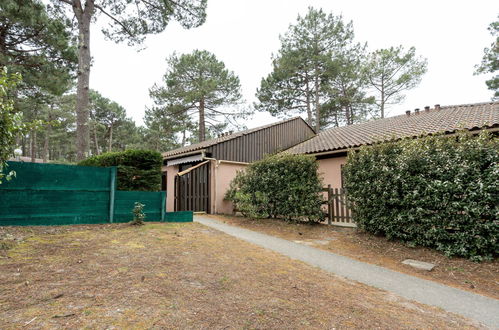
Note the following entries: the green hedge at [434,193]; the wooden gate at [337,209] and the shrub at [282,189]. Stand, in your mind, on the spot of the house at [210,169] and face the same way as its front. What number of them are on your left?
3

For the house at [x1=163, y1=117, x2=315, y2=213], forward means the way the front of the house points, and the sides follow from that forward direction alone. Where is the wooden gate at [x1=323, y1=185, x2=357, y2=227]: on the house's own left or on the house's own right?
on the house's own left

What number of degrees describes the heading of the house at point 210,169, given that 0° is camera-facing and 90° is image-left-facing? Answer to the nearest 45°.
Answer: approximately 45°

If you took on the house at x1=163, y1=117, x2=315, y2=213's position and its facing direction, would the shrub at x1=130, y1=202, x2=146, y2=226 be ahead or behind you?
ahead

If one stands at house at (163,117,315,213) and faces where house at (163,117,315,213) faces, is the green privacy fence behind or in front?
in front

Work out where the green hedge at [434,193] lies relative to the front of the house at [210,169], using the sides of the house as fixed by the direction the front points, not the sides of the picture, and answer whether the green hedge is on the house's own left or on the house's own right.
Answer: on the house's own left

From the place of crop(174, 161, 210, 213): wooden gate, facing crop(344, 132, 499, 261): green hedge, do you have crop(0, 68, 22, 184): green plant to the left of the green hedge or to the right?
right

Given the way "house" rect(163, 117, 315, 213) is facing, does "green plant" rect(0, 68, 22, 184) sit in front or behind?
in front
